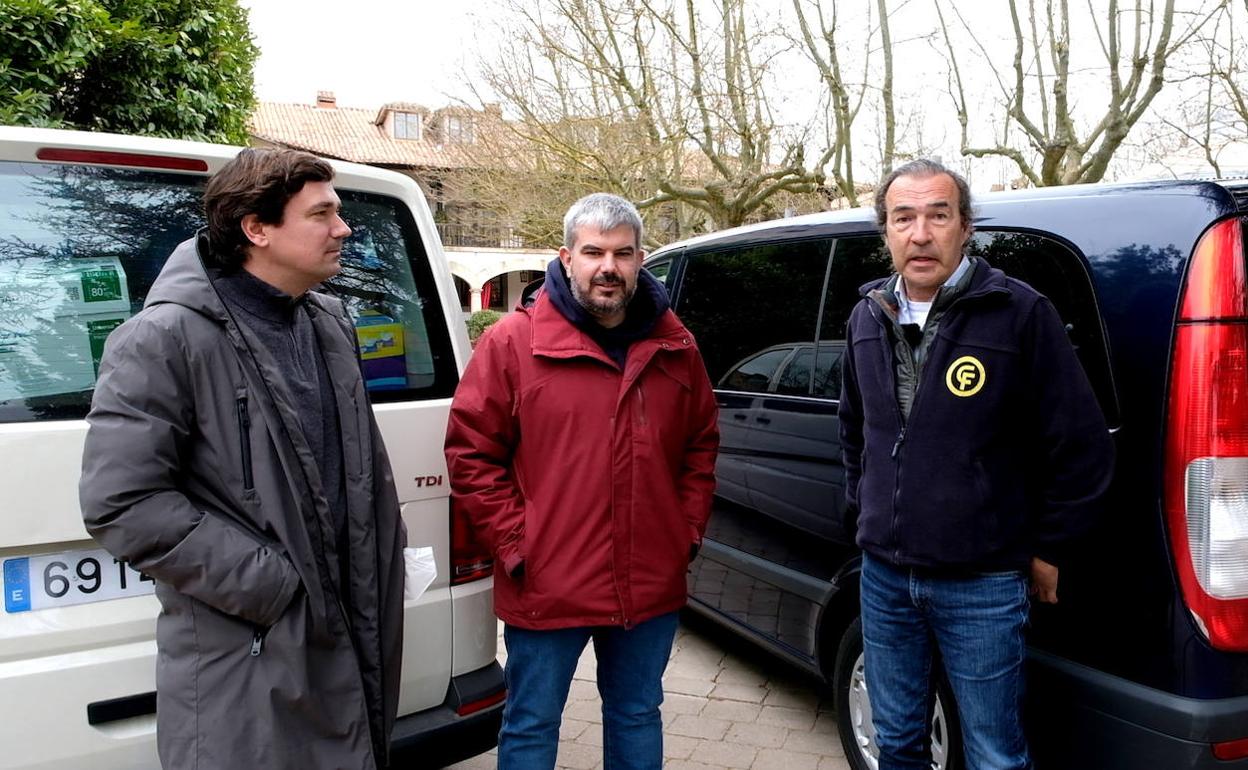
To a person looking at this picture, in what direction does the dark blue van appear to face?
facing away from the viewer and to the left of the viewer

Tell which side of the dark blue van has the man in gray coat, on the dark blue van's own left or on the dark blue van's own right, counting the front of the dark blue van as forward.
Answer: on the dark blue van's own left

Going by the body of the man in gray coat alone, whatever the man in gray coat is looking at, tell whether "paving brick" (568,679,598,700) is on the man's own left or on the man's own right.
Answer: on the man's own left

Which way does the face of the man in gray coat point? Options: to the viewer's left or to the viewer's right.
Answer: to the viewer's right
